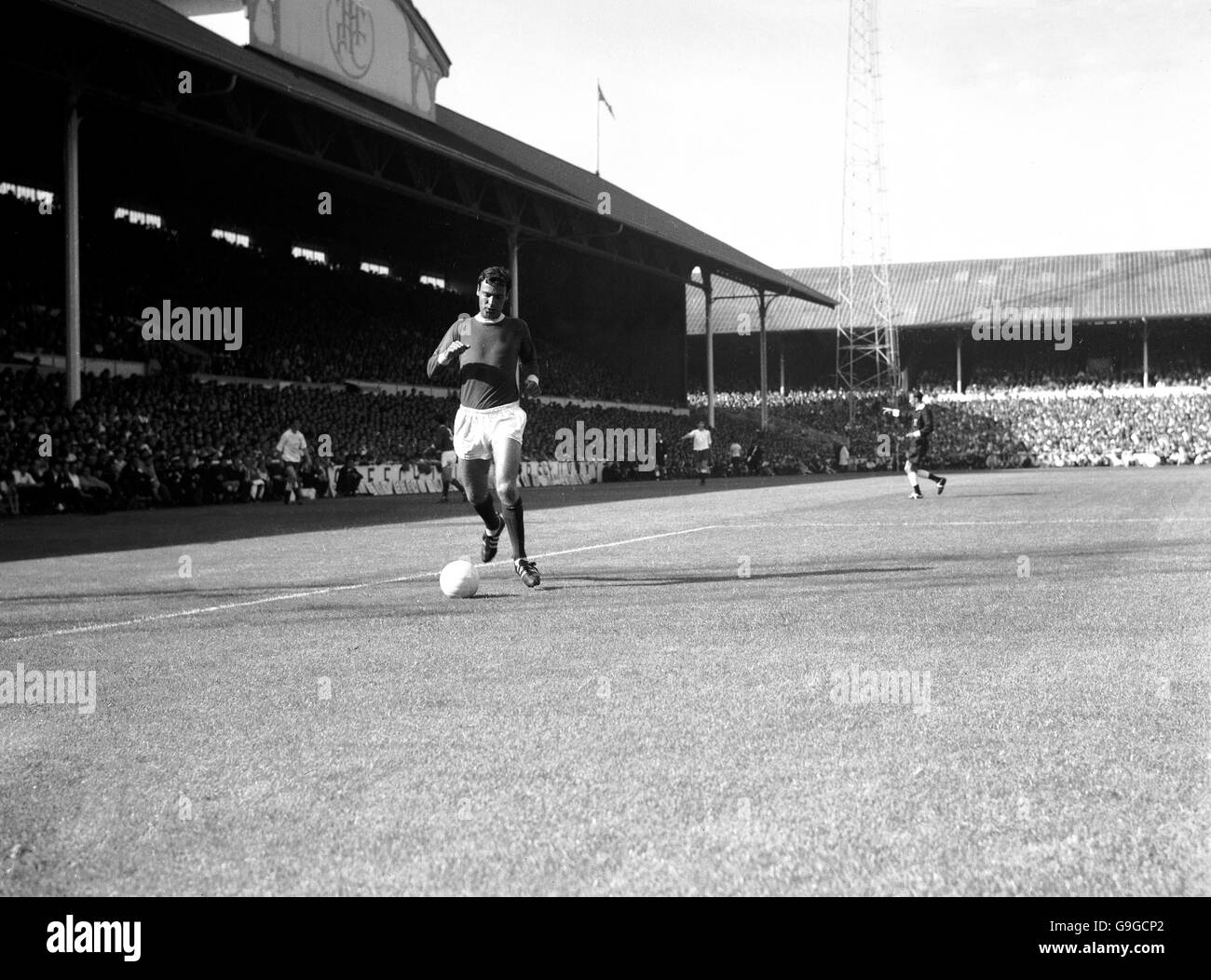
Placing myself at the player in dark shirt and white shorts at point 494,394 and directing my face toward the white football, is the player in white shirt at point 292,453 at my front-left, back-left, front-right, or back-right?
back-right

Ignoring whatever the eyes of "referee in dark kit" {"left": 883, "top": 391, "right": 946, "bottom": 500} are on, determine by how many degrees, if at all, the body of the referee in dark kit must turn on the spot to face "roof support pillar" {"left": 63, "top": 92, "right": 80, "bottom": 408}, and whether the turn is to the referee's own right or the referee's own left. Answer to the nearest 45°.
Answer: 0° — they already face it

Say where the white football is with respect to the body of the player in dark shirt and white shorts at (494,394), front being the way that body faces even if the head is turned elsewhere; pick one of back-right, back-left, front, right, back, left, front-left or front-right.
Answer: front

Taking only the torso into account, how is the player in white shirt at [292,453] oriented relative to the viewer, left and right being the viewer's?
facing the viewer

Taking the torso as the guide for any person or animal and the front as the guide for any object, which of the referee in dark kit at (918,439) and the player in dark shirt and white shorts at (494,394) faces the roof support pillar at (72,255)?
the referee in dark kit at (918,439)

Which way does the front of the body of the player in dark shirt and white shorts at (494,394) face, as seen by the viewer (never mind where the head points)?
toward the camera

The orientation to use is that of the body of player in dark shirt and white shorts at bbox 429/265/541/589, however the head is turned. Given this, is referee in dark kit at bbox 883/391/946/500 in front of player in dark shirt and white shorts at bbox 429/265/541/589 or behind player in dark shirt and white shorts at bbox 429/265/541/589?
behind

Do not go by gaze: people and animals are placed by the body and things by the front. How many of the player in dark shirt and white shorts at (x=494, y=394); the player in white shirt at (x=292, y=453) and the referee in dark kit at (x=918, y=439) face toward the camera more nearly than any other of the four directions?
2

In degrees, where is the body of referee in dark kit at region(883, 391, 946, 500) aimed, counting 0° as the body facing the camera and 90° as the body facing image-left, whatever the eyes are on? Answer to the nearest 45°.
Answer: approximately 90°

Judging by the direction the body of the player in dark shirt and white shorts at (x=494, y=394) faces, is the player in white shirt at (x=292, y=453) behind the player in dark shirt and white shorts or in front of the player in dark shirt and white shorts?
behind

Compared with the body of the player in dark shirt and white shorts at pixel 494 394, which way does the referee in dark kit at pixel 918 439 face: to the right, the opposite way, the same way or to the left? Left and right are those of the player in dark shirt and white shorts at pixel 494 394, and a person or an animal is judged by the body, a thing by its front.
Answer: to the right

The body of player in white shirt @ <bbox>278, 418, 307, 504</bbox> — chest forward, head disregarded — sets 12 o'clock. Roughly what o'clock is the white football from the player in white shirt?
The white football is roughly at 12 o'clock from the player in white shirt.
